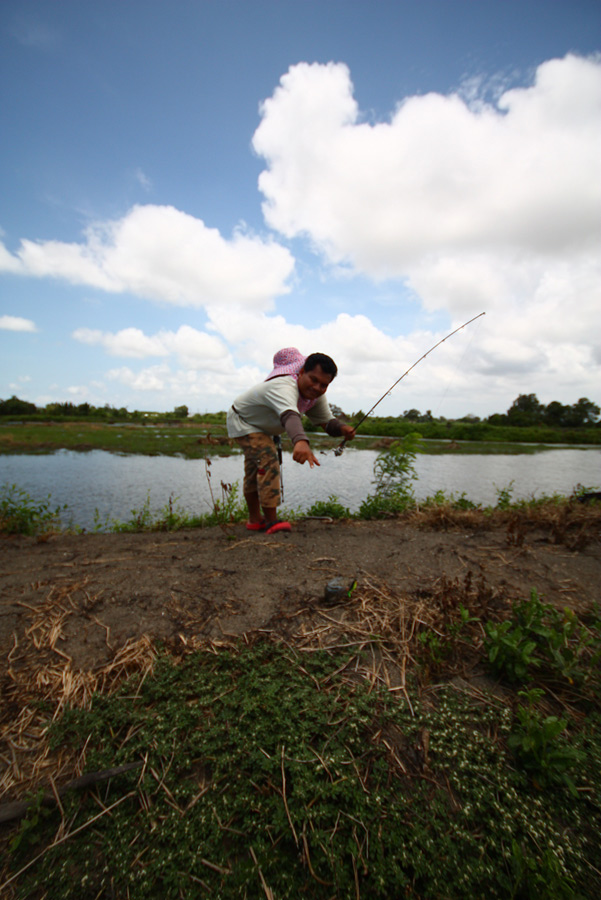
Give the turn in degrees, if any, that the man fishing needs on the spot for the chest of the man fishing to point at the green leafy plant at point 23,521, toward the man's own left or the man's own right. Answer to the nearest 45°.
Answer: approximately 180°

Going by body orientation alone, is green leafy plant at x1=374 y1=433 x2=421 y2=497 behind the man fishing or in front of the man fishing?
in front

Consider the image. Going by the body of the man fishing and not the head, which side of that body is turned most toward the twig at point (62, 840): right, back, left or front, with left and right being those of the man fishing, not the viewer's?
right

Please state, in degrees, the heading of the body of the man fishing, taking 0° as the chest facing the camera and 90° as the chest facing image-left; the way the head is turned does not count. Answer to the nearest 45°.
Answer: approximately 270°

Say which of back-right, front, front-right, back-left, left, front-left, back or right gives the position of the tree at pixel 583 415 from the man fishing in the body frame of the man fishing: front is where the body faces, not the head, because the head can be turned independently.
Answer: front-left

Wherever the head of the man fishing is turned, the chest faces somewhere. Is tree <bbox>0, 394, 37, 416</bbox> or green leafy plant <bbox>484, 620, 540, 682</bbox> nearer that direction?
the green leafy plant

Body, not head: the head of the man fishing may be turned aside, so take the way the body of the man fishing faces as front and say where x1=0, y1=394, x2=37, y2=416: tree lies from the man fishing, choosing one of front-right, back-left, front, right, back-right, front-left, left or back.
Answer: back-left
